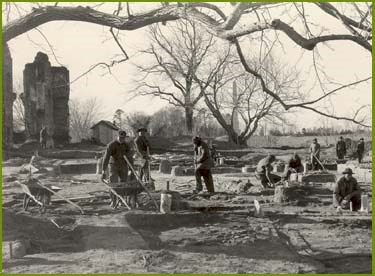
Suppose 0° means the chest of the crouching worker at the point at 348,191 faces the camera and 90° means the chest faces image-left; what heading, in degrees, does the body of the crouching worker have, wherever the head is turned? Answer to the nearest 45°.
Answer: approximately 0°

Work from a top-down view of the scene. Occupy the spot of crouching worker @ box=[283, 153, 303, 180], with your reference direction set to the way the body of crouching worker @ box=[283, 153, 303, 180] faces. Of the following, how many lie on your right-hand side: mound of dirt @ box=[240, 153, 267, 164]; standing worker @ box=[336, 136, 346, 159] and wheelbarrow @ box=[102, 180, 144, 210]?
2

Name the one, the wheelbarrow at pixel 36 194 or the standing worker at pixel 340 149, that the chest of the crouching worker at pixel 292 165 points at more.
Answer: the wheelbarrow

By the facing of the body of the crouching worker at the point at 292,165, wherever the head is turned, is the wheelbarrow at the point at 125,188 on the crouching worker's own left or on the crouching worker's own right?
on the crouching worker's own left

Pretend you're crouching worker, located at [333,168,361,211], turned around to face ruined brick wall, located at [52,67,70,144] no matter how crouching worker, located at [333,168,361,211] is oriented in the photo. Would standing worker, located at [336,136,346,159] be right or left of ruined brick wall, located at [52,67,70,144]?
right

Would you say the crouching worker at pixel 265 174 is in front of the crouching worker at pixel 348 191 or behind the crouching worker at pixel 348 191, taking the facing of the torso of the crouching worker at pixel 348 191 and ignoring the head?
behind

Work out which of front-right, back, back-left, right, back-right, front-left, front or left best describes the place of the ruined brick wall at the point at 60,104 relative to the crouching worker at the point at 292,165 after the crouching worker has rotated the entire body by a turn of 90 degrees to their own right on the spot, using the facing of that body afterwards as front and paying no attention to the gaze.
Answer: front-left

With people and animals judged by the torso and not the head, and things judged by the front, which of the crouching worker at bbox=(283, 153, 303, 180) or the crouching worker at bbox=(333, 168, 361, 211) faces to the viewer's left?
the crouching worker at bbox=(283, 153, 303, 180)
